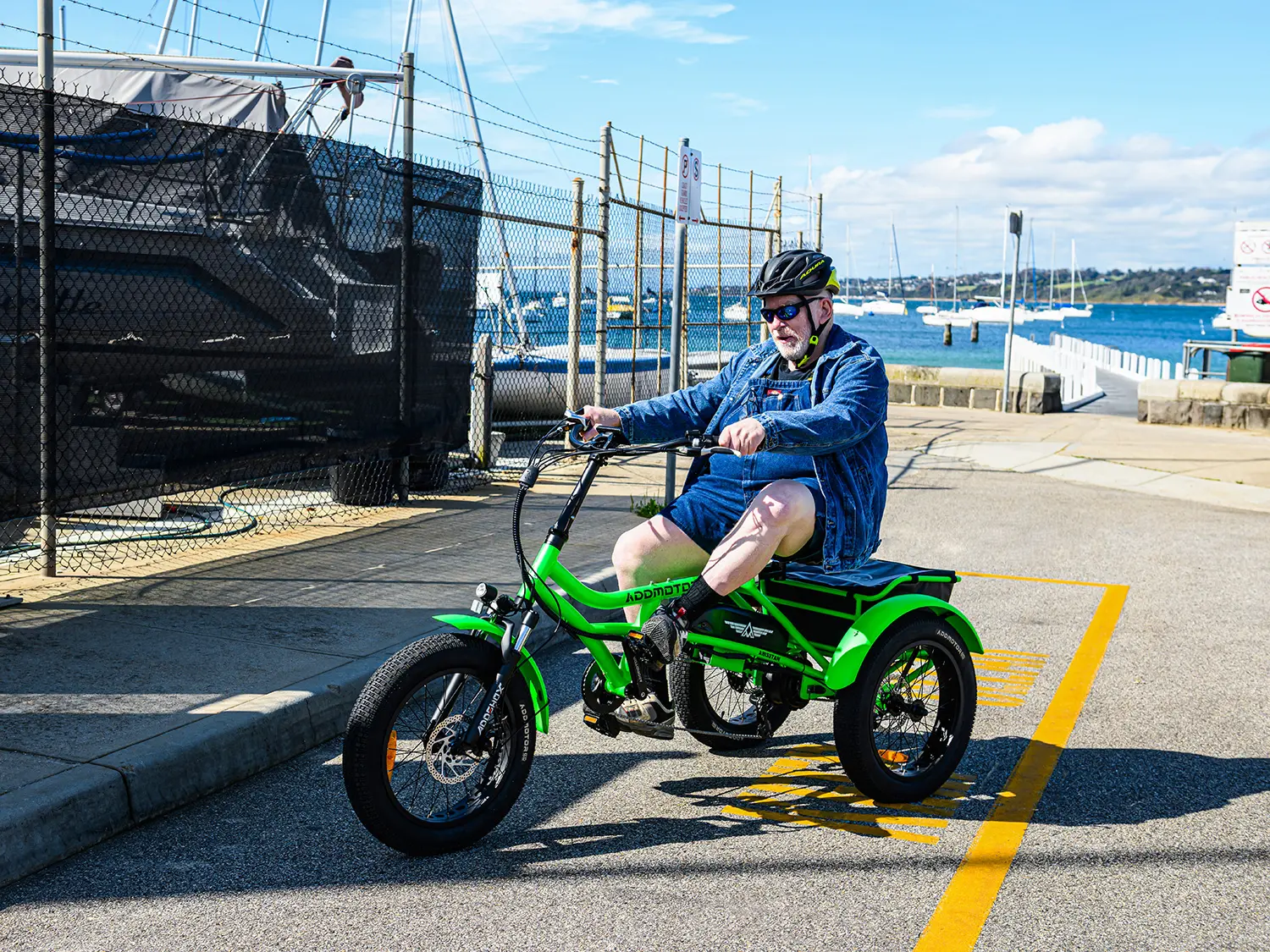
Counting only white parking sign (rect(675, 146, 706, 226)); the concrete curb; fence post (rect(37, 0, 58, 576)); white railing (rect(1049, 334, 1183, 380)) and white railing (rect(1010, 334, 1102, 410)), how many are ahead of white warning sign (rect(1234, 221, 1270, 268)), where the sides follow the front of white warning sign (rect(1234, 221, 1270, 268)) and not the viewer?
3

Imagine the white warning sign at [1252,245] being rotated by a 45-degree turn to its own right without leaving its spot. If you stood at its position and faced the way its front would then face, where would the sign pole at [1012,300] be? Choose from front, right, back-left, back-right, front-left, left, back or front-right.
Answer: front

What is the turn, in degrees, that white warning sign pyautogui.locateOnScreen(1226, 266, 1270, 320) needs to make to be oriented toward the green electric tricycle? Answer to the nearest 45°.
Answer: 0° — it already faces it

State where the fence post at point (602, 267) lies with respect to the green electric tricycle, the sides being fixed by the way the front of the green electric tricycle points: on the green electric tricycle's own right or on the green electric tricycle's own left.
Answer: on the green electric tricycle's own right

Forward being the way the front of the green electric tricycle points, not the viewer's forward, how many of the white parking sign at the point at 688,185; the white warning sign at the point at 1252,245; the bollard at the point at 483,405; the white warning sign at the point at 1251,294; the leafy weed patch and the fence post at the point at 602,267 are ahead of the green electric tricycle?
0

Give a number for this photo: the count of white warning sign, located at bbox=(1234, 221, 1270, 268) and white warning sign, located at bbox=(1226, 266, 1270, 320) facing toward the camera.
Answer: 2

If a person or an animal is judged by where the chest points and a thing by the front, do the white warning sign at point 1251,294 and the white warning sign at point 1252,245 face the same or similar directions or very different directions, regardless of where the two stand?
same or similar directions

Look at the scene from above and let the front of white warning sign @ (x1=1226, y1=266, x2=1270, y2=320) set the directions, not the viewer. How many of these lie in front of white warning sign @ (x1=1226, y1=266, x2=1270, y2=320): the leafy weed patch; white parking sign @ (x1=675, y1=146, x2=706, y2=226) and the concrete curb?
3

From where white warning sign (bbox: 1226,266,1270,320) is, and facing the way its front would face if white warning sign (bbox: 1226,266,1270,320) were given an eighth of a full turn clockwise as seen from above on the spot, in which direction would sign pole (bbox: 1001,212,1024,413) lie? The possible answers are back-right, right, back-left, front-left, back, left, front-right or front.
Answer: front

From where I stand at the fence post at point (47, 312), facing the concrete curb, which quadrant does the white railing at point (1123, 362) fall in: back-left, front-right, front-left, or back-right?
back-left

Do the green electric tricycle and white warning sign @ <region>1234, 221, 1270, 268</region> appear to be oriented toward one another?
no

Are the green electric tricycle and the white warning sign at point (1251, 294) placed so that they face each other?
no

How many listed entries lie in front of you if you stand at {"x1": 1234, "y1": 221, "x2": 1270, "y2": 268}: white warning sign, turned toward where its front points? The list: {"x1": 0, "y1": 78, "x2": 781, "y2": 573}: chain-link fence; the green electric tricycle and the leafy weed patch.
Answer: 3

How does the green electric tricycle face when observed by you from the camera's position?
facing the viewer and to the left of the viewer

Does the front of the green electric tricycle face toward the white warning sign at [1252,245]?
no

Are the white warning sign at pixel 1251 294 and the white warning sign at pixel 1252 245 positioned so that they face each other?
no

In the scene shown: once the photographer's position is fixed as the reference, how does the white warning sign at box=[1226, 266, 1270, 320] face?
facing the viewer

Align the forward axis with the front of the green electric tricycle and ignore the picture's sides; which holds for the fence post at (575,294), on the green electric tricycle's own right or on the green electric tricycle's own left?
on the green electric tricycle's own right
